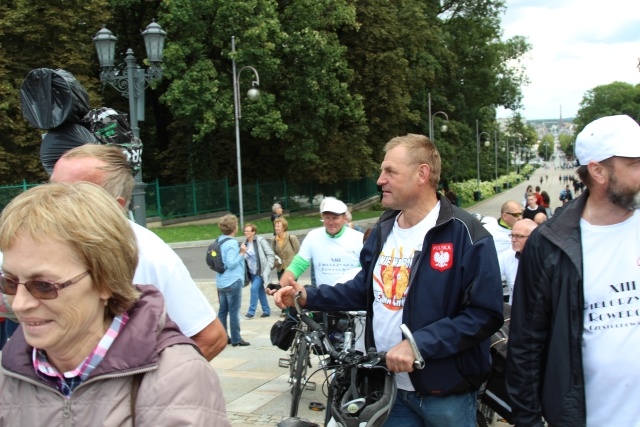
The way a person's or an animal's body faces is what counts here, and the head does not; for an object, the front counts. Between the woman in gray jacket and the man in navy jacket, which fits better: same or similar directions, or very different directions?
same or similar directions

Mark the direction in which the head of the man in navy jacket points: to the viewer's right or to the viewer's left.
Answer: to the viewer's left

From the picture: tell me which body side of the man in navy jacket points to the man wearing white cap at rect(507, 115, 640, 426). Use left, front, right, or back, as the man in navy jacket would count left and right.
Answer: left

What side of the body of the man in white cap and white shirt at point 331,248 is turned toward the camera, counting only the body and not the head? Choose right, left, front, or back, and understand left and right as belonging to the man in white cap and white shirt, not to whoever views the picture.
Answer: front

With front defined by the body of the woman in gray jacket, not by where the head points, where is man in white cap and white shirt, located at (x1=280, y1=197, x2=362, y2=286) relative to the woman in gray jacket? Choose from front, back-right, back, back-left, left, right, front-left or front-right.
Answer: front-left

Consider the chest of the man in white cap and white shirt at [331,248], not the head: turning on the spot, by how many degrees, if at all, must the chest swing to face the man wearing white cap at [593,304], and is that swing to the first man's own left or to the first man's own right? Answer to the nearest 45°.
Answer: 0° — they already face them

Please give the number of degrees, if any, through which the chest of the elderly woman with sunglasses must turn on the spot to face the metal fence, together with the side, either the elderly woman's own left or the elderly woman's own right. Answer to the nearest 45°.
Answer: approximately 135° to the elderly woman's own right

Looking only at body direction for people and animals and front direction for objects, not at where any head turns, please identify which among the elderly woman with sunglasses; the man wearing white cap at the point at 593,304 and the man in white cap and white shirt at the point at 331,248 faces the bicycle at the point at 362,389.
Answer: the man in white cap and white shirt

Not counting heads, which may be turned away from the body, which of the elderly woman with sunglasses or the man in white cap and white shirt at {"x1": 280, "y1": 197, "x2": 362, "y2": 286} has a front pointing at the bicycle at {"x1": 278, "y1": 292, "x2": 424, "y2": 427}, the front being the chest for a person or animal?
the man in white cap and white shirt

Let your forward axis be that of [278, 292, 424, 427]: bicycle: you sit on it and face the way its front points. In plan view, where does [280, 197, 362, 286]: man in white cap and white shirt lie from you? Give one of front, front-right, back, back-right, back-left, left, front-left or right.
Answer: back-right

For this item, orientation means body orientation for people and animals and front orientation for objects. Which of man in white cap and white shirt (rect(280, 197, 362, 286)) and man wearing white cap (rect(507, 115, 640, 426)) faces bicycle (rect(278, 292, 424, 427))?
the man in white cap and white shirt

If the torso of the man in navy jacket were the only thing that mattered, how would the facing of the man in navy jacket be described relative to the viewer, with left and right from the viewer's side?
facing the viewer and to the left of the viewer

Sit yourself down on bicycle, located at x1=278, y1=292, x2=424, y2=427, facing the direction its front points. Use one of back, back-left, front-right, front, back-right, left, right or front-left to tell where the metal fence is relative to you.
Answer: back-right

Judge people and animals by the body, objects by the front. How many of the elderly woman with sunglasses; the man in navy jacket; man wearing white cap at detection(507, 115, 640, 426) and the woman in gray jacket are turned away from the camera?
0
